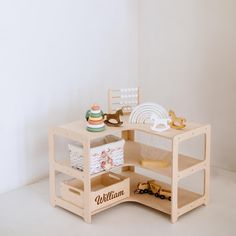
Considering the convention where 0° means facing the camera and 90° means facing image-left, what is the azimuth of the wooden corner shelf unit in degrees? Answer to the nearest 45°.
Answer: approximately 0°

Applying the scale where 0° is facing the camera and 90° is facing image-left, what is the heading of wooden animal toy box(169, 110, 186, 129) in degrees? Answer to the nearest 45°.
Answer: approximately 90°
